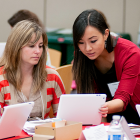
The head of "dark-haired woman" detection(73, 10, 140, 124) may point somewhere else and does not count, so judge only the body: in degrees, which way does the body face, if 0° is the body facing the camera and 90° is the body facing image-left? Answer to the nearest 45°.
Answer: approximately 45°

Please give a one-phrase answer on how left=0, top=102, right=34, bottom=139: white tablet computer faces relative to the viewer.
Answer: facing away from the viewer and to the left of the viewer
